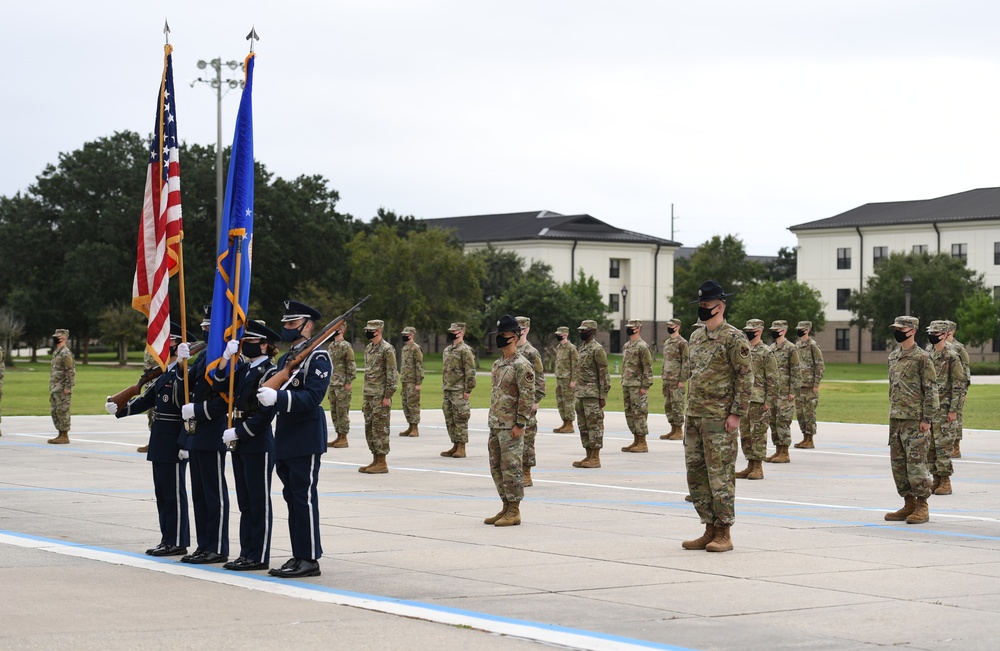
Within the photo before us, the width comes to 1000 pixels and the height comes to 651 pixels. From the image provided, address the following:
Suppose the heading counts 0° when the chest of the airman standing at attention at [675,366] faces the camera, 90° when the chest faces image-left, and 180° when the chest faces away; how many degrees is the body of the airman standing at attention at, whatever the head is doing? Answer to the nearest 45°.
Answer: approximately 45°

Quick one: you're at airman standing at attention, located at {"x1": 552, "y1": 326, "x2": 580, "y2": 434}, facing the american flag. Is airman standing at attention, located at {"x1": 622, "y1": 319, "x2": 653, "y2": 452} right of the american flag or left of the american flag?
left

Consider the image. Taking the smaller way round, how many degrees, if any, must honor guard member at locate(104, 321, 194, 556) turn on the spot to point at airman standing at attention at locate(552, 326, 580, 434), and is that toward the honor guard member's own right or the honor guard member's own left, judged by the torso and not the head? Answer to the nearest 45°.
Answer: approximately 180°

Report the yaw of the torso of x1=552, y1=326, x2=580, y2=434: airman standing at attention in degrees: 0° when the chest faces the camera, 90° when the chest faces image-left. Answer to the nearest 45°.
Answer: approximately 45°

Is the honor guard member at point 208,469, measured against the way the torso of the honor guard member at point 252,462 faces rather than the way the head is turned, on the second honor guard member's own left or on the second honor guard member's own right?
on the second honor guard member's own right

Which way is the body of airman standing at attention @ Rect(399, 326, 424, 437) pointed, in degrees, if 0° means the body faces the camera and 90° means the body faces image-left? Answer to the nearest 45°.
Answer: approximately 45°
